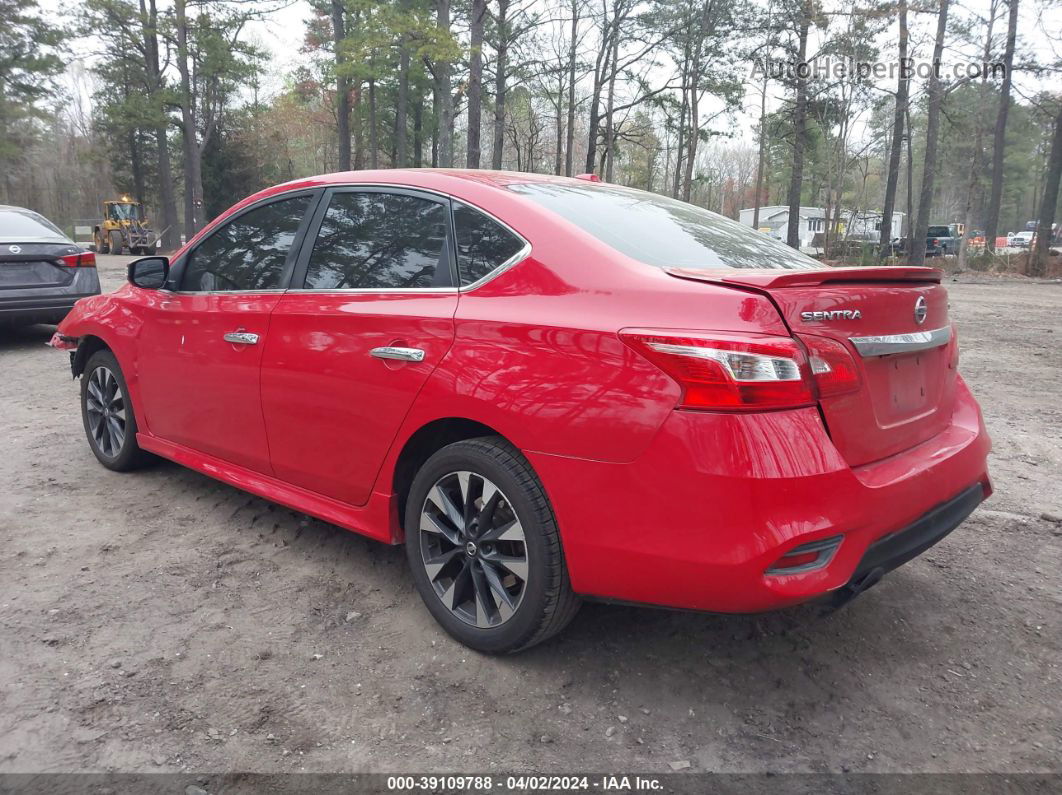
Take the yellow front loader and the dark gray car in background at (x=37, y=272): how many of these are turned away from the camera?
1

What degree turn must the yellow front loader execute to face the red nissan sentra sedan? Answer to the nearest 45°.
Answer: approximately 45° to its right

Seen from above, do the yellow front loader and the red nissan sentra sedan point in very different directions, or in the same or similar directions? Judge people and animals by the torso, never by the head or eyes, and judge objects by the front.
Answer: very different directions

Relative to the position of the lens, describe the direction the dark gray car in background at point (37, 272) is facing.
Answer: facing away from the viewer

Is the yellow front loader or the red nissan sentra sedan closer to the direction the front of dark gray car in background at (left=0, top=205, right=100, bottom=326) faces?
the yellow front loader

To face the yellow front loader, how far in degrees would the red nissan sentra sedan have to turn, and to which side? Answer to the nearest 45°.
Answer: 0° — it already faces it

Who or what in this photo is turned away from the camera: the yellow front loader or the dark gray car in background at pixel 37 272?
the dark gray car in background

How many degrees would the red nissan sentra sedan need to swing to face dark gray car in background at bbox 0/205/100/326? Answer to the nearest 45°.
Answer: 0° — it already faces it

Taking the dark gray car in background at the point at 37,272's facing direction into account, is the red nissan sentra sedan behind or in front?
behind

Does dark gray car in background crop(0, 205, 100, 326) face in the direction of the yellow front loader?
yes

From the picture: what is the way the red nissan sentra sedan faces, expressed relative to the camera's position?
facing away from the viewer and to the left of the viewer

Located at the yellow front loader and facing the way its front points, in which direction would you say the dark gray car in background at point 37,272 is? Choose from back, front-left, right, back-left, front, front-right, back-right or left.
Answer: front-right
